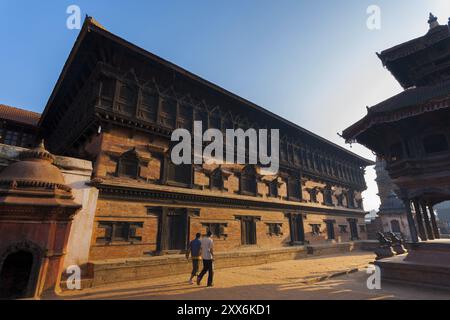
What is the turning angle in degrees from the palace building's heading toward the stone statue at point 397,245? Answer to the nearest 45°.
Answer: approximately 45° to its left

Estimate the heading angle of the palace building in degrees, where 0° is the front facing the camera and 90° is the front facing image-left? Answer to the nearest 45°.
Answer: approximately 315°

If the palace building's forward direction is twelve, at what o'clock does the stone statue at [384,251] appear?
The stone statue is roughly at 11 o'clock from the palace building.
